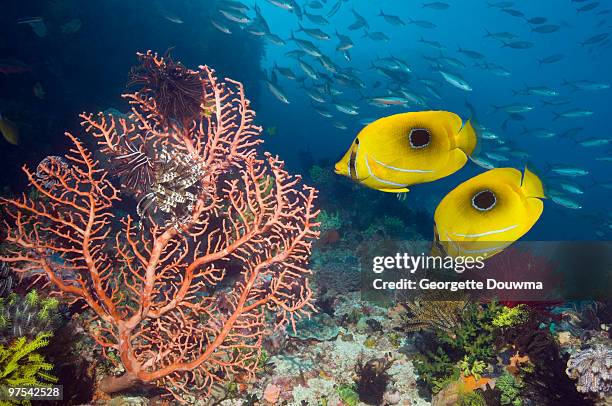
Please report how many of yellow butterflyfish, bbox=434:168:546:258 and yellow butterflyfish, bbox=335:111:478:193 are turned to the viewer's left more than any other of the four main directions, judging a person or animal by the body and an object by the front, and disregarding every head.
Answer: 2

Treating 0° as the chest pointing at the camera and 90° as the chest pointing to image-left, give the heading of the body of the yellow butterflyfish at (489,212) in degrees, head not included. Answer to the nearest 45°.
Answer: approximately 90°

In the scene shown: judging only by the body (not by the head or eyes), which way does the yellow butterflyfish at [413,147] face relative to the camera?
to the viewer's left
